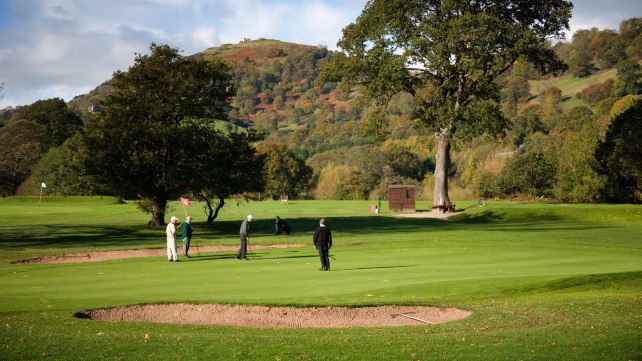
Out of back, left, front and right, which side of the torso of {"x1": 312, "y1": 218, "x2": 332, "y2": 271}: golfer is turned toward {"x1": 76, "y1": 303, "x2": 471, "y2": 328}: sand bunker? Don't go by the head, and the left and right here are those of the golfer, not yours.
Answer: back

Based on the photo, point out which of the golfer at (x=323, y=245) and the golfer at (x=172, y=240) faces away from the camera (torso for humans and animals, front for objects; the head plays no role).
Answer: the golfer at (x=323, y=245)

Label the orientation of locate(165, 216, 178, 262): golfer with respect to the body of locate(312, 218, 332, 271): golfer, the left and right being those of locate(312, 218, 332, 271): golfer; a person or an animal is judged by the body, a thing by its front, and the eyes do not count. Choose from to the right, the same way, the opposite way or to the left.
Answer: to the right

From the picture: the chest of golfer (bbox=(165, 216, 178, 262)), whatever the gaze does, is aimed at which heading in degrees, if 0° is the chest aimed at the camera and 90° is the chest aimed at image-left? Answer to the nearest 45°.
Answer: approximately 270°

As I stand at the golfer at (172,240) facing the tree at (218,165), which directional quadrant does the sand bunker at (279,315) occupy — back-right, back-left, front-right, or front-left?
back-right

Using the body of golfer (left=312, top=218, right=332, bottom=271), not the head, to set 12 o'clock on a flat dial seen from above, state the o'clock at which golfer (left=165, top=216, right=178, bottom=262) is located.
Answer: golfer (left=165, top=216, right=178, bottom=262) is roughly at 10 o'clock from golfer (left=312, top=218, right=332, bottom=271).

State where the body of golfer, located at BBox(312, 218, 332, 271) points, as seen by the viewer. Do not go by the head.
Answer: away from the camera

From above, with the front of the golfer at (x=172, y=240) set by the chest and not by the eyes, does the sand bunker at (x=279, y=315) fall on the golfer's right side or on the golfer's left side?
on the golfer's right side

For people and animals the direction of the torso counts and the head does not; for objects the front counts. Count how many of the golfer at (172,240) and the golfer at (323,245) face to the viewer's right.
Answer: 1

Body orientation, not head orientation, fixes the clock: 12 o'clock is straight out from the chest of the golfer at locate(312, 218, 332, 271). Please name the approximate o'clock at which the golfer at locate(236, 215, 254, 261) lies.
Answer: the golfer at locate(236, 215, 254, 261) is roughly at 11 o'clock from the golfer at locate(312, 218, 332, 271).

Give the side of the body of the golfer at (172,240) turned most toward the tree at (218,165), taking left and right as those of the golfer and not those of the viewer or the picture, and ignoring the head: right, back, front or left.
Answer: left

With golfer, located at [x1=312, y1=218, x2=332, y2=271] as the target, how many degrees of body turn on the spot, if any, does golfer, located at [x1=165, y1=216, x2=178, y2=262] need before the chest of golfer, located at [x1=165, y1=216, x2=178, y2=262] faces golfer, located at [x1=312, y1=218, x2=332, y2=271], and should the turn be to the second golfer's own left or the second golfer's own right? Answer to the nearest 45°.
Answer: approximately 45° to the second golfer's own right
